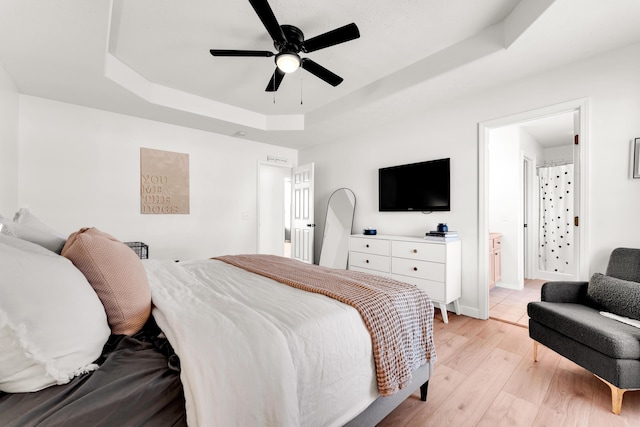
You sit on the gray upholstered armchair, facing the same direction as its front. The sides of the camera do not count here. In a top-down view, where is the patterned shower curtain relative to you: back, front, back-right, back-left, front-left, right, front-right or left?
back-right

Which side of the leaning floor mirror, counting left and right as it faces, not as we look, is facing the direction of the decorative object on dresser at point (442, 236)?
left

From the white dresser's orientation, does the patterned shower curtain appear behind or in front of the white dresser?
behind

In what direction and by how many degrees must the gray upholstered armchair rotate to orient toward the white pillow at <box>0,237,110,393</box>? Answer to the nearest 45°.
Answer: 0° — it already faces it

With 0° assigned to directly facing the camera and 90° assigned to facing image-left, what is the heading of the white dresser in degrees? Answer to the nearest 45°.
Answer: approximately 45°
